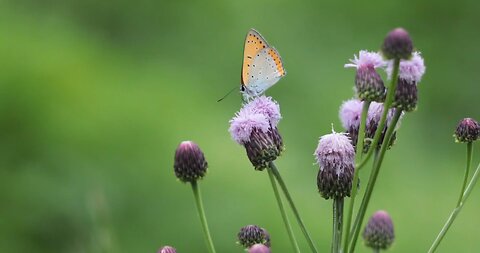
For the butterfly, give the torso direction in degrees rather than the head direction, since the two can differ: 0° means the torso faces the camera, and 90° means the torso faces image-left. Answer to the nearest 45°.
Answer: approximately 90°

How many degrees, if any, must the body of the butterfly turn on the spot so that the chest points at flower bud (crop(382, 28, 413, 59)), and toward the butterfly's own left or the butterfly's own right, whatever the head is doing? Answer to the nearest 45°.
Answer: approximately 135° to the butterfly's own left
